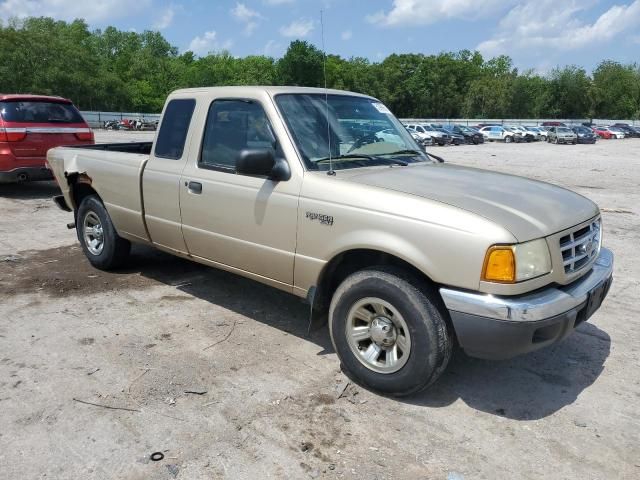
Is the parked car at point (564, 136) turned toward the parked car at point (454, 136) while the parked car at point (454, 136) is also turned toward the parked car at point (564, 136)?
no

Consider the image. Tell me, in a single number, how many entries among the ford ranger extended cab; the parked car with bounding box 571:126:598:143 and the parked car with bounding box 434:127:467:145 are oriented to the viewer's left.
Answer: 0

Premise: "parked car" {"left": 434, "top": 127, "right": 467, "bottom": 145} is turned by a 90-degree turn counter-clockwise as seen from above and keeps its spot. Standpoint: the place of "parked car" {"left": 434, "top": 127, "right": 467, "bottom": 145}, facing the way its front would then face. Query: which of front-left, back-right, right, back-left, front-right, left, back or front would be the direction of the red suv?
back-right

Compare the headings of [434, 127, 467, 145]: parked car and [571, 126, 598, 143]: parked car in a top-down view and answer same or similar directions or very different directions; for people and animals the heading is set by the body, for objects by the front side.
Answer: same or similar directions

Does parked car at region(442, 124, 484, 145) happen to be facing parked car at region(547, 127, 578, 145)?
no

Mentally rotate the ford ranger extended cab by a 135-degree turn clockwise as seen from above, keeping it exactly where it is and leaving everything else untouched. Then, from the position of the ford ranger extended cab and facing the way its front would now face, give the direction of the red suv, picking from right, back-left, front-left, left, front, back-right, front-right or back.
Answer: front-right

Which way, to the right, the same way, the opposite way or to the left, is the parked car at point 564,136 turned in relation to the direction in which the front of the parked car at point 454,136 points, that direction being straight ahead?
the same way

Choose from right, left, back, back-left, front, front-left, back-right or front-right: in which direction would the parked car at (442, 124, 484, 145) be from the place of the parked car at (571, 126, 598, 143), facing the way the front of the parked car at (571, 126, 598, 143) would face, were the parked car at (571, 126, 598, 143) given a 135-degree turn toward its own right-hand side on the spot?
front-left

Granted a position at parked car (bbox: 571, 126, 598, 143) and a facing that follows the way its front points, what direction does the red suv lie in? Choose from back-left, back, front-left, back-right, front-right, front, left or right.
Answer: front-right

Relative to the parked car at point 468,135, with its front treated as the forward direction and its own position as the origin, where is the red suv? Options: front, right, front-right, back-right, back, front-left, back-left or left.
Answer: front-right

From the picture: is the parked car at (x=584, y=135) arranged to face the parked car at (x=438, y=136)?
no

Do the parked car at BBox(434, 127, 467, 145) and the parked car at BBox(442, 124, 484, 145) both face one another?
no

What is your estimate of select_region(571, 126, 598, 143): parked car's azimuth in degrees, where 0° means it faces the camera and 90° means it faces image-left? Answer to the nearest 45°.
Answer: approximately 315°

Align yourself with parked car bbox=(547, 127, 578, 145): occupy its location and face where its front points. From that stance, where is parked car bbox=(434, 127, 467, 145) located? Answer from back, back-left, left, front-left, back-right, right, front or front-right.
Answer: right

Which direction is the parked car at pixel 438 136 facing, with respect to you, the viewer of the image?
facing the viewer and to the right of the viewer

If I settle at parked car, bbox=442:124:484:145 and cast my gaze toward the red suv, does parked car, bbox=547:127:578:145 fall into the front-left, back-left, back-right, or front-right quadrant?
back-left

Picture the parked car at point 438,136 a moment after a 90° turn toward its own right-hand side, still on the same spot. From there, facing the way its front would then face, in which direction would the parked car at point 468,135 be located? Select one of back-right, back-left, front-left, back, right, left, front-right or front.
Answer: back

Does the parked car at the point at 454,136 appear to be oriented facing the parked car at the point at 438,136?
no

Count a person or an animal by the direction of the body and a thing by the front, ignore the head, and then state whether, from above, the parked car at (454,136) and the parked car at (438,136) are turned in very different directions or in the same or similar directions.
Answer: same or similar directions

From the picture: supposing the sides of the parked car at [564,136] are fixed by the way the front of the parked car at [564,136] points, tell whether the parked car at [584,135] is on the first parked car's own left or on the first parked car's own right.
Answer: on the first parked car's own left

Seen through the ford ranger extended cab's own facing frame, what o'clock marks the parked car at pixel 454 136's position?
The parked car is roughly at 8 o'clock from the ford ranger extended cab.

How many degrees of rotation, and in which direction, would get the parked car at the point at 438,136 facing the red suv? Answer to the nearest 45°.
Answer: approximately 45° to its right

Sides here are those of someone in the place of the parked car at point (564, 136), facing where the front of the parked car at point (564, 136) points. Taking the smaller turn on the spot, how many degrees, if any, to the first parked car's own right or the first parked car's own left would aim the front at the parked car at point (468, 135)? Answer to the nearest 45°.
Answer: approximately 90° to the first parked car's own right
